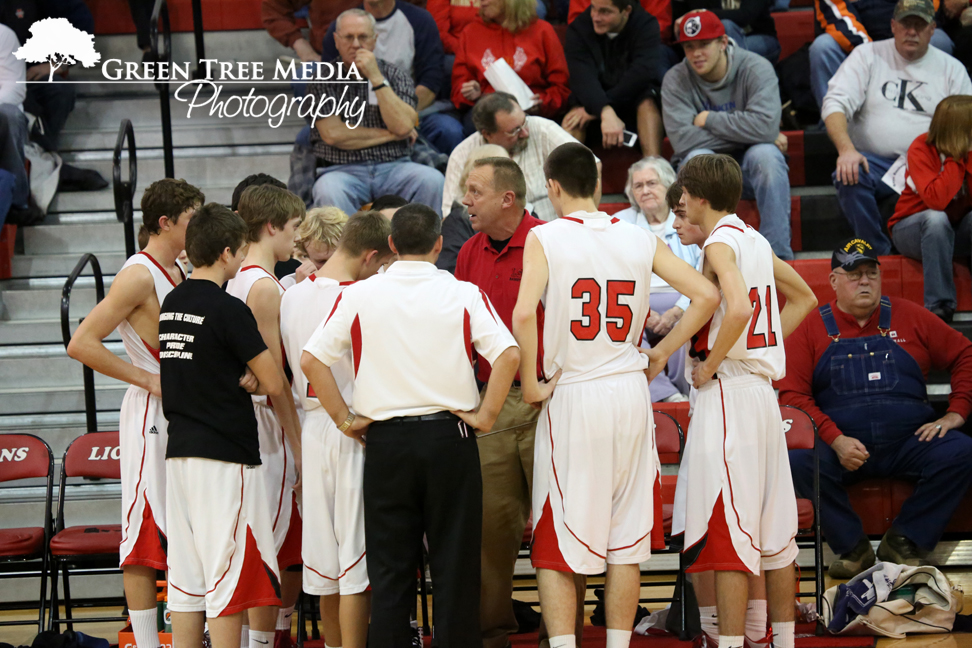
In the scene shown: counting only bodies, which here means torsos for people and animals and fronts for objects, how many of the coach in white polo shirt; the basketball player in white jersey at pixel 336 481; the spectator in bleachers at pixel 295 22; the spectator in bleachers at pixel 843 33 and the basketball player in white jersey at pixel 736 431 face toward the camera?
2

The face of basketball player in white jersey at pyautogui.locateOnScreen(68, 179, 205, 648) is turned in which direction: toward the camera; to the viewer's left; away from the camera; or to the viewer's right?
to the viewer's right

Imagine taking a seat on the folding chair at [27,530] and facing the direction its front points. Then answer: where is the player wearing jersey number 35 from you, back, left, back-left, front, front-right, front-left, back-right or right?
front-left

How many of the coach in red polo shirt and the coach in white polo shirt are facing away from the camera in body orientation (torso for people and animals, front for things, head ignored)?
1

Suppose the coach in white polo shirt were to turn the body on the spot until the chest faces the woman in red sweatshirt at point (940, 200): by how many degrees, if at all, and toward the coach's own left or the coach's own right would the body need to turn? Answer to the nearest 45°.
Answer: approximately 45° to the coach's own right

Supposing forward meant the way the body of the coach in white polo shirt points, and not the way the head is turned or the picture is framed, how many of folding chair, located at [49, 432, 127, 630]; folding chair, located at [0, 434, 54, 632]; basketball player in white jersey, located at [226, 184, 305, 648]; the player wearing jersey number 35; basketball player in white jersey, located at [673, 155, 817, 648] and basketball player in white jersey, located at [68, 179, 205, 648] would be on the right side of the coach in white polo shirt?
2

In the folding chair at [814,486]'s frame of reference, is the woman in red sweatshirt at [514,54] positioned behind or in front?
behind

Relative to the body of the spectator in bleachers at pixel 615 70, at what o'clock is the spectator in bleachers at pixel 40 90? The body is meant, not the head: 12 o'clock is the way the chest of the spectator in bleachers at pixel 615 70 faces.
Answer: the spectator in bleachers at pixel 40 90 is roughly at 3 o'clock from the spectator in bleachers at pixel 615 70.

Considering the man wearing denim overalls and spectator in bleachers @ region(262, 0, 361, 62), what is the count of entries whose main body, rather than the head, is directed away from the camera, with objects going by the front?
0

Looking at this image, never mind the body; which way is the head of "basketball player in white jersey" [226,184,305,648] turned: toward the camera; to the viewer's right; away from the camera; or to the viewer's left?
to the viewer's right

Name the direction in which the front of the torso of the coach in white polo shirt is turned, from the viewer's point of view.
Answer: away from the camera

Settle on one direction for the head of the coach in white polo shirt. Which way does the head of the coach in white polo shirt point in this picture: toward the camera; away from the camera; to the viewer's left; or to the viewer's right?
away from the camera

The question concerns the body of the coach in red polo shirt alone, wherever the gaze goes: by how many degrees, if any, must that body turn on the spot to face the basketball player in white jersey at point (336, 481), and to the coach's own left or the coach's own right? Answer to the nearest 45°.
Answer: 0° — they already face them

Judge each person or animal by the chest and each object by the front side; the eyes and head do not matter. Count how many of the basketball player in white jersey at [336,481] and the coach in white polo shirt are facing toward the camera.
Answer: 0

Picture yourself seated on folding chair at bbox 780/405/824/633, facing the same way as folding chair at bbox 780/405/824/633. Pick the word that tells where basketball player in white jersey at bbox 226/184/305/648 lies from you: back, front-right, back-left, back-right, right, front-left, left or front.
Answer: front-right

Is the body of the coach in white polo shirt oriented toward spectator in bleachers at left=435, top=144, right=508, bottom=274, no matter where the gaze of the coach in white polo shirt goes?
yes
